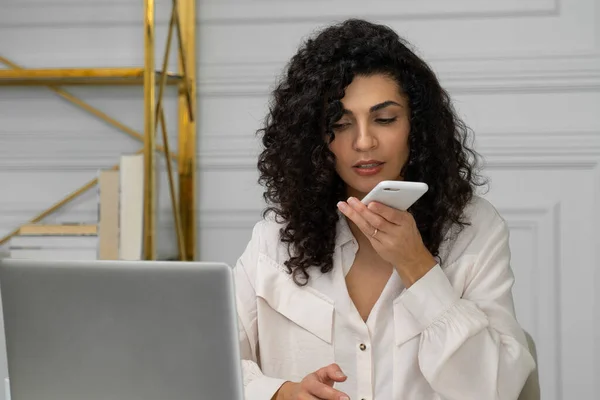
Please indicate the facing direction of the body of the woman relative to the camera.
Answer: toward the camera

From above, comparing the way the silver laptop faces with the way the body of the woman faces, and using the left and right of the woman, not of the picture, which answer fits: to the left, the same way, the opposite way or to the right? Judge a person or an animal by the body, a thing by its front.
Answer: the opposite way

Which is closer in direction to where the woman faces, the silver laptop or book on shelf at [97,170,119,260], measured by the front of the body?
the silver laptop

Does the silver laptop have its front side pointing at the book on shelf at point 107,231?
yes

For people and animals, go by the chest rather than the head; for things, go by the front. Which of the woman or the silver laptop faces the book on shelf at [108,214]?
the silver laptop

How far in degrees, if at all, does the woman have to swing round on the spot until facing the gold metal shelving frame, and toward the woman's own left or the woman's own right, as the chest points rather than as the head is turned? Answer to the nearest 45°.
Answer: approximately 135° to the woman's own right

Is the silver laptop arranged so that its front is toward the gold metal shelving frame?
yes

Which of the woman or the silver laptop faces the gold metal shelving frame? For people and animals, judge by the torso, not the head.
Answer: the silver laptop

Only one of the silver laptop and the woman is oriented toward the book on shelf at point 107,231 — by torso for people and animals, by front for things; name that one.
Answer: the silver laptop

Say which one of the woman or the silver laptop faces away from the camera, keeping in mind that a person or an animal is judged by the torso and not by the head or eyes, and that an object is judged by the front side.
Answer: the silver laptop

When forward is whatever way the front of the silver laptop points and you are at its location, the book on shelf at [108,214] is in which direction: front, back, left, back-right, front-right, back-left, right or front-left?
front

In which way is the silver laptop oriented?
away from the camera

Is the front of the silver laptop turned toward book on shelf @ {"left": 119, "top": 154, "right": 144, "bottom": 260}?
yes

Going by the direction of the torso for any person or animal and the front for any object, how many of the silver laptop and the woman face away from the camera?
1
